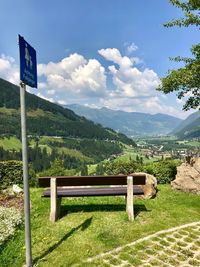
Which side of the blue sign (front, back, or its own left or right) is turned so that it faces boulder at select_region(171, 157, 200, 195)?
left

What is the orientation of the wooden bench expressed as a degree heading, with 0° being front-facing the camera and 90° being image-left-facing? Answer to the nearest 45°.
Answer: approximately 180°

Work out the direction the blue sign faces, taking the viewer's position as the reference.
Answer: facing the viewer and to the right of the viewer

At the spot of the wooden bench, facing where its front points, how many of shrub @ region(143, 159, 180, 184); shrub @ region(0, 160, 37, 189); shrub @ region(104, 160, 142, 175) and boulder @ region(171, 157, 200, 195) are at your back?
0

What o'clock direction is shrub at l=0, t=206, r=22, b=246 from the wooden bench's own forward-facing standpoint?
The shrub is roughly at 9 o'clock from the wooden bench.

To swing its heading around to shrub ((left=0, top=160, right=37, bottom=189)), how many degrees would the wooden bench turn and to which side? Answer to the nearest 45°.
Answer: approximately 45° to its left

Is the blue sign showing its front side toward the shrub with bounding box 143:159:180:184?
no

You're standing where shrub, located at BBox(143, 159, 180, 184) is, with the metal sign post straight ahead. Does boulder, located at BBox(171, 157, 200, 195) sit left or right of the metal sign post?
left

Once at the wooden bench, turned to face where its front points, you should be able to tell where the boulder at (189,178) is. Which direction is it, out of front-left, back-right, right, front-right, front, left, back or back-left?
front-right

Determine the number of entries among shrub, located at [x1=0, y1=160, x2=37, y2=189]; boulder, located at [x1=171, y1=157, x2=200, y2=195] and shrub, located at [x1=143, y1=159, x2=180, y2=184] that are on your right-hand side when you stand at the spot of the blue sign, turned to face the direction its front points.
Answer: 0
